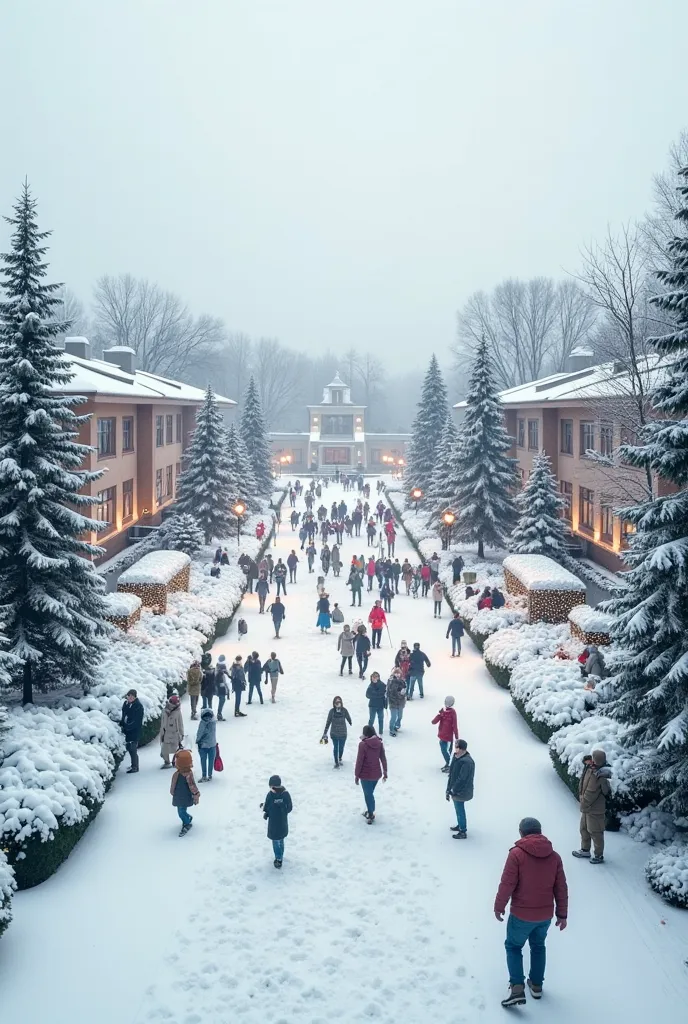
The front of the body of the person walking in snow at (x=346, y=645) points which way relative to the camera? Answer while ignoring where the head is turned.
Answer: away from the camera

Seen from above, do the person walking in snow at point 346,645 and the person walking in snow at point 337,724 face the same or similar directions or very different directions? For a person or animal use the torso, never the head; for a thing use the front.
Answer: very different directions

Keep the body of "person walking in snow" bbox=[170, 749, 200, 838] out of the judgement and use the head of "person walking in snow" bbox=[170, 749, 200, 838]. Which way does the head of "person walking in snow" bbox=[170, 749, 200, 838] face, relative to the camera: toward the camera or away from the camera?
away from the camera

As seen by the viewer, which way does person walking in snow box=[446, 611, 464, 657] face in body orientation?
away from the camera

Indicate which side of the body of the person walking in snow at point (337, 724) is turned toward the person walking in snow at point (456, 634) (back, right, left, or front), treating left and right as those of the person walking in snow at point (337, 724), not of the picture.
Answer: back

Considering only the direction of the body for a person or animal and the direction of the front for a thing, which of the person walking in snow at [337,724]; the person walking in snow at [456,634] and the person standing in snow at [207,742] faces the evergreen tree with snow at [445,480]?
the person walking in snow at [456,634]

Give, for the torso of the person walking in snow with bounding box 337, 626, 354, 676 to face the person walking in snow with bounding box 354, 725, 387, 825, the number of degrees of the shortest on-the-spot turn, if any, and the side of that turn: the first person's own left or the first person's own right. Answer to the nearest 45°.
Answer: approximately 180°

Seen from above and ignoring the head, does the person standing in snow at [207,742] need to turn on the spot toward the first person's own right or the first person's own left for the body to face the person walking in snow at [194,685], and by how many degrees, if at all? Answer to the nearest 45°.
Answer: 0° — they already face them
